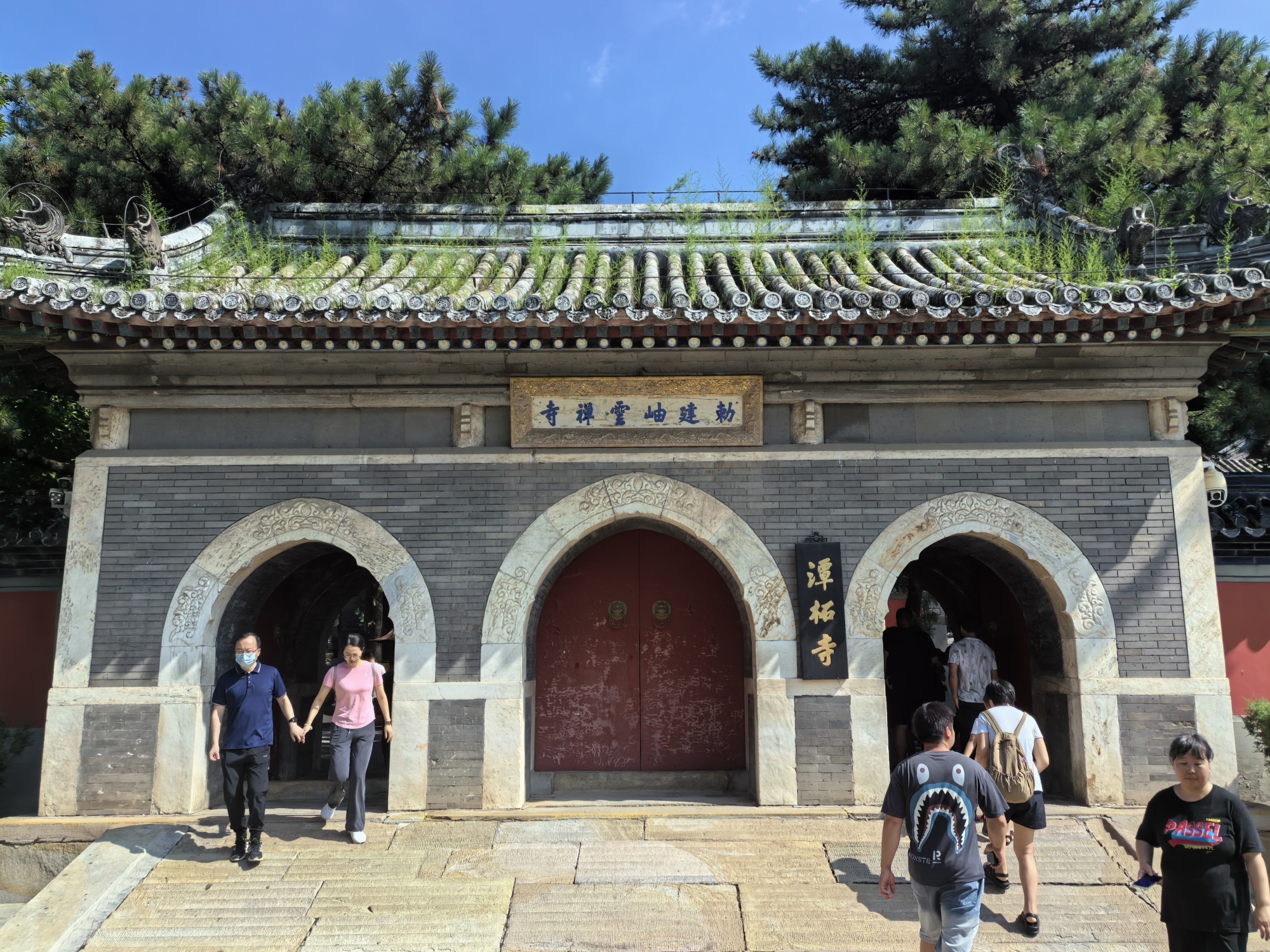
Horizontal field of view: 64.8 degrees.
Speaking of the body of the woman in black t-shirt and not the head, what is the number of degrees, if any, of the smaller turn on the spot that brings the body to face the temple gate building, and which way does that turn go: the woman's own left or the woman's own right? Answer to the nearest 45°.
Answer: approximately 135° to the woman's own right

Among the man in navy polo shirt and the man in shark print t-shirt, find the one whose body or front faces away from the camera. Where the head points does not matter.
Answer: the man in shark print t-shirt

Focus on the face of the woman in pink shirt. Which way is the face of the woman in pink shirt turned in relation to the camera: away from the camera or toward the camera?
toward the camera

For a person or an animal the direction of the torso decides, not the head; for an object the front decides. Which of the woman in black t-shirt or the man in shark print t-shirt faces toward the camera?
the woman in black t-shirt

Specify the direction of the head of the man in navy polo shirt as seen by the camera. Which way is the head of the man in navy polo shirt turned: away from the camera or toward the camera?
toward the camera

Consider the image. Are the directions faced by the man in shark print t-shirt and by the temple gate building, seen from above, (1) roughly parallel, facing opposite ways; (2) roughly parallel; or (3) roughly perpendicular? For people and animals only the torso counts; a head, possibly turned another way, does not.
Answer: roughly parallel, facing opposite ways

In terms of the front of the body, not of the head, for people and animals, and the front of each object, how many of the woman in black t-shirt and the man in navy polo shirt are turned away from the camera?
0

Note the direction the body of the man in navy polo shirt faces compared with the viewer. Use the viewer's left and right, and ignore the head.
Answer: facing the viewer

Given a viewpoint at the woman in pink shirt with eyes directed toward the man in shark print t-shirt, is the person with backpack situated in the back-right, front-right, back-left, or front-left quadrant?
front-left

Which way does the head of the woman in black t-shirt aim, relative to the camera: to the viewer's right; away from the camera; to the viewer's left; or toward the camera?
toward the camera

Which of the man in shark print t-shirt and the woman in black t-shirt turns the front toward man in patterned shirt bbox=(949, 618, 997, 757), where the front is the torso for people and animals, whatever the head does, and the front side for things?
the man in shark print t-shirt

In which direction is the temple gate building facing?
toward the camera

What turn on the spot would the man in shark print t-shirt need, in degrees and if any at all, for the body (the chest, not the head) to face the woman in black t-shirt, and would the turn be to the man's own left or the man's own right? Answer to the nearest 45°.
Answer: approximately 90° to the man's own right

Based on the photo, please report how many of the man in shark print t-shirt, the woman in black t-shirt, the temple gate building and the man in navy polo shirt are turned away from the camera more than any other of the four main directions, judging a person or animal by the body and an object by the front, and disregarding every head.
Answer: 1

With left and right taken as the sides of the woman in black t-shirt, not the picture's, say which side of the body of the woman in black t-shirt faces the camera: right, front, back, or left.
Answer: front

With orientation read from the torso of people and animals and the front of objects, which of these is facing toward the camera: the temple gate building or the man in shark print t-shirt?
the temple gate building

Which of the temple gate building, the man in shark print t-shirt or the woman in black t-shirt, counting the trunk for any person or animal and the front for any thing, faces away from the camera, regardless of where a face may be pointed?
the man in shark print t-shirt
